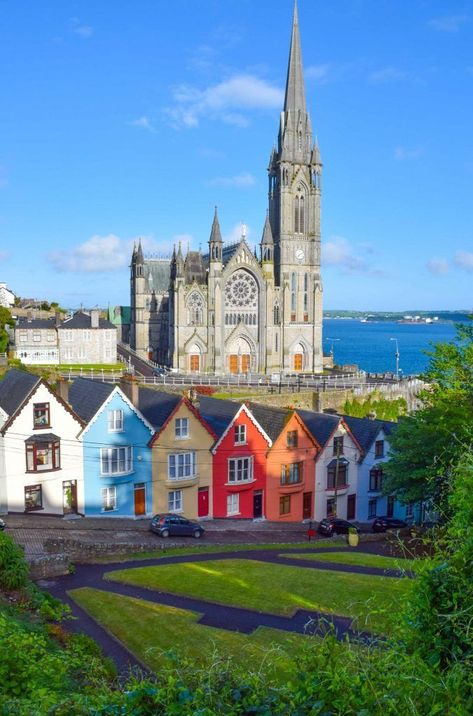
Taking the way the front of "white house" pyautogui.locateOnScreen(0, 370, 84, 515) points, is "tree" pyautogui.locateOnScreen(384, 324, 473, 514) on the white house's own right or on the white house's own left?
on the white house's own left

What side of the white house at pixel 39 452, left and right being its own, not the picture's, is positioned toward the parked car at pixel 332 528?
left

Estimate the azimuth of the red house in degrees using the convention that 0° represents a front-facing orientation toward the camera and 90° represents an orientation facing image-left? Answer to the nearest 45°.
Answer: approximately 0°

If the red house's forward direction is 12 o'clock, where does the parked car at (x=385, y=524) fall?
The parked car is roughly at 9 o'clock from the red house.

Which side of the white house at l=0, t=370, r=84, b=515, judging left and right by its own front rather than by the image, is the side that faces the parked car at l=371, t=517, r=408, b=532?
left

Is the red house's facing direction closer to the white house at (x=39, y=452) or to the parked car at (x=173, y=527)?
the parked car

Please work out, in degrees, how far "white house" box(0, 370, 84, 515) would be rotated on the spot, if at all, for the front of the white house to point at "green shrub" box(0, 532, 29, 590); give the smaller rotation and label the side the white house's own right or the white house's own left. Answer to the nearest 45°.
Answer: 0° — it already faces it

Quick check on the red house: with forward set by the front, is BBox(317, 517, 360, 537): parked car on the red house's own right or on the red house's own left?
on the red house's own left

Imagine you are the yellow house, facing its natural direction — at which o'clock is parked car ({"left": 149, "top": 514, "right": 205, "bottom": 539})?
The parked car is roughly at 12 o'clock from the yellow house.

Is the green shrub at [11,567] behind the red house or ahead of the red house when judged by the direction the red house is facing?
ahead
